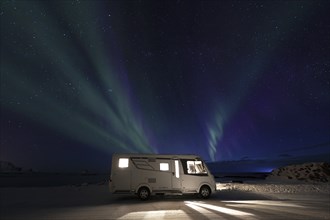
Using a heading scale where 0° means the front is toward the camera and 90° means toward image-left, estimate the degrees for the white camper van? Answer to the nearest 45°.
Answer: approximately 270°
